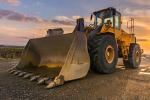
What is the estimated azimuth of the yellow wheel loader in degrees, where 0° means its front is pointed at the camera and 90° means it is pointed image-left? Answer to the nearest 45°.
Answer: approximately 45°
